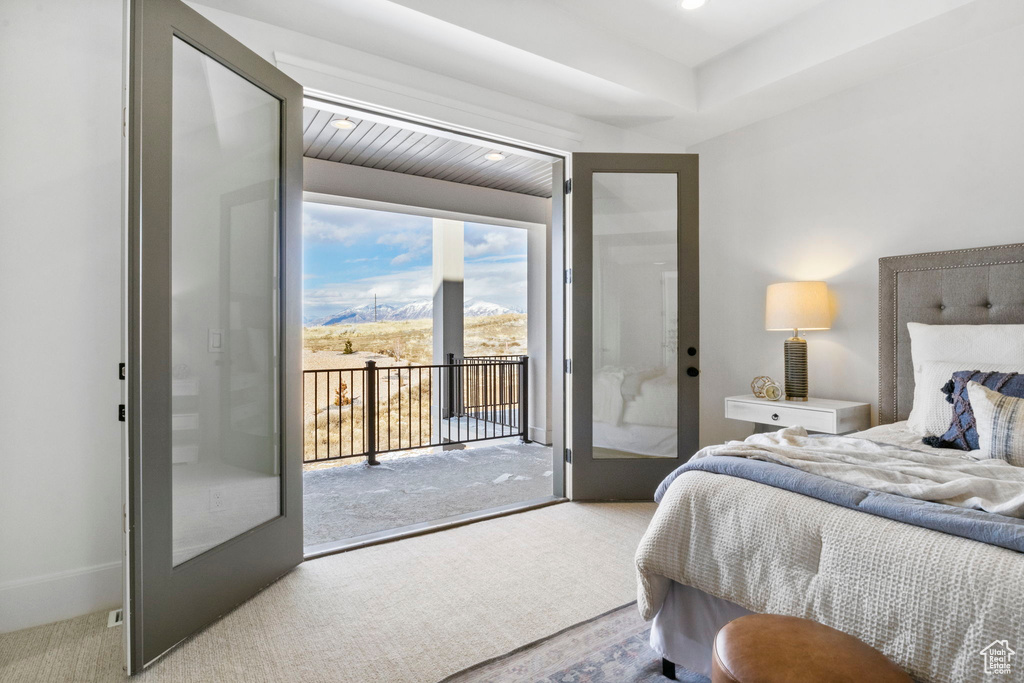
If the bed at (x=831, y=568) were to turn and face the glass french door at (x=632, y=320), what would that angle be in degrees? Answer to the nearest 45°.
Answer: approximately 90° to its right

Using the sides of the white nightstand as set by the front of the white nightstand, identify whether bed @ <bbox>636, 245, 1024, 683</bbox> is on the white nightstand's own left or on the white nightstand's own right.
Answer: on the white nightstand's own left

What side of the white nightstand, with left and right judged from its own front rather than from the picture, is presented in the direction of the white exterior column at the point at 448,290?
right

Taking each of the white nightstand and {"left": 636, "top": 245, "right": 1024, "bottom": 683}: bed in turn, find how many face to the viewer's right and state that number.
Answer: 0

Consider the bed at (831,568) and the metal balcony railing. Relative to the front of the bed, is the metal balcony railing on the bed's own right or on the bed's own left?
on the bed's own right

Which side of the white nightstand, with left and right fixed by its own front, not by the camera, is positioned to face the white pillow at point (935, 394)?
left

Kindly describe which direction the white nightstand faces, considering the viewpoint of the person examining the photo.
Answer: facing the viewer and to the left of the viewer

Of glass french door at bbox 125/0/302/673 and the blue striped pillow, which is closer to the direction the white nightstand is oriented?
the glass french door

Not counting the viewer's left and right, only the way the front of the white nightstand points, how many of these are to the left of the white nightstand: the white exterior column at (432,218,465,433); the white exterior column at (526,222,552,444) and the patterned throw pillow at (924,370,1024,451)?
1

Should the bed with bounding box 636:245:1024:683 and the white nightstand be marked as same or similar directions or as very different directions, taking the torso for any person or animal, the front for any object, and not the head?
same or similar directions

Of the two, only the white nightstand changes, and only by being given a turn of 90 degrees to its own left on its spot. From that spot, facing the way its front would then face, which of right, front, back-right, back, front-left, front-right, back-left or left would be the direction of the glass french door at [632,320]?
back-right

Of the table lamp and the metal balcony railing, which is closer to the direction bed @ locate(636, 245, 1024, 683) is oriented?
the metal balcony railing

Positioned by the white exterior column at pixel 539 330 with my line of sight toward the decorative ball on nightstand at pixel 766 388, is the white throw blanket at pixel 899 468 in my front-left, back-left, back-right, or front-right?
front-right
